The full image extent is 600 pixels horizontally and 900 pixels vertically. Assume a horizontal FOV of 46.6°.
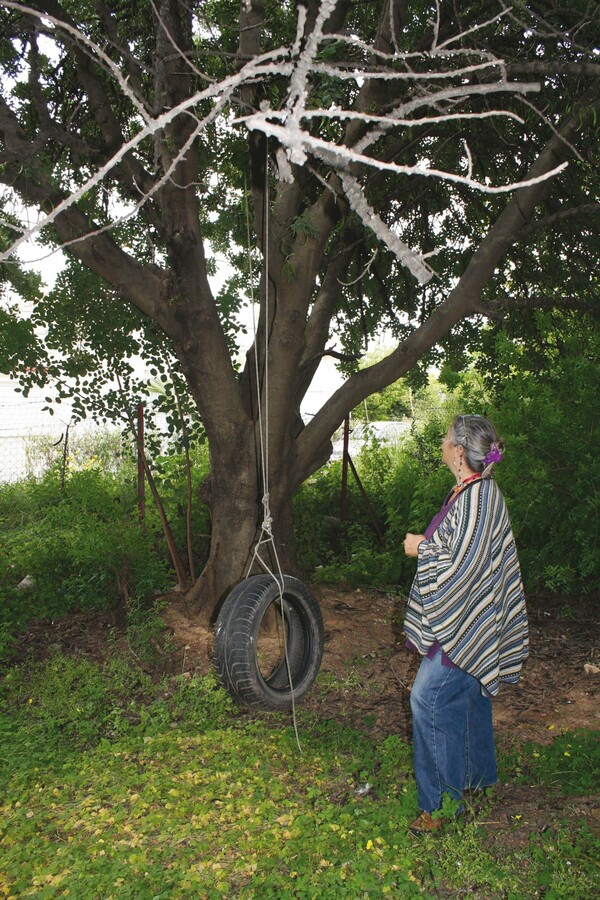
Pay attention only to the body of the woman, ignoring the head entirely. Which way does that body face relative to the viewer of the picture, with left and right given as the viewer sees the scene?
facing to the left of the viewer

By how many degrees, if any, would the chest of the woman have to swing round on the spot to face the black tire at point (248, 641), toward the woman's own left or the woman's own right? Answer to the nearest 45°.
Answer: approximately 45° to the woman's own right
